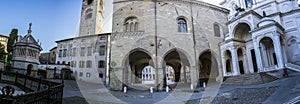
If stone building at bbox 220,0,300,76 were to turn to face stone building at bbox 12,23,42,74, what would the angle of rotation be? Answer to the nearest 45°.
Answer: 0° — it already faces it

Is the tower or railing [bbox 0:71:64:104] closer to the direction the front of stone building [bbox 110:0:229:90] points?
the railing

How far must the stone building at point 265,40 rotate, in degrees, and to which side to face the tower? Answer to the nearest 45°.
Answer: approximately 45° to its right

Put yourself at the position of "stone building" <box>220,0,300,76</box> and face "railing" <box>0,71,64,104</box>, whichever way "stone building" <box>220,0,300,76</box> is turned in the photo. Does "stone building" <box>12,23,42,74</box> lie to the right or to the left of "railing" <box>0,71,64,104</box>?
right

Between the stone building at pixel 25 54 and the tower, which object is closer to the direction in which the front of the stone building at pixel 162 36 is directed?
the stone building

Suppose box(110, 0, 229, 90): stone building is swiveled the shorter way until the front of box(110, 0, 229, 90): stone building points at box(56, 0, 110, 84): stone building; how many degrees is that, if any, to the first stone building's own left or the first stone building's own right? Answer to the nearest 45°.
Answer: approximately 135° to the first stone building's own right

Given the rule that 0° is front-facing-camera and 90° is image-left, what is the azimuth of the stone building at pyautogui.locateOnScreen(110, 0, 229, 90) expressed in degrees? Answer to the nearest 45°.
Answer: approximately 0°

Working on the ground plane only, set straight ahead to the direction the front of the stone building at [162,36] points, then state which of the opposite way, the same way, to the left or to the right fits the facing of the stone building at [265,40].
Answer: to the right
